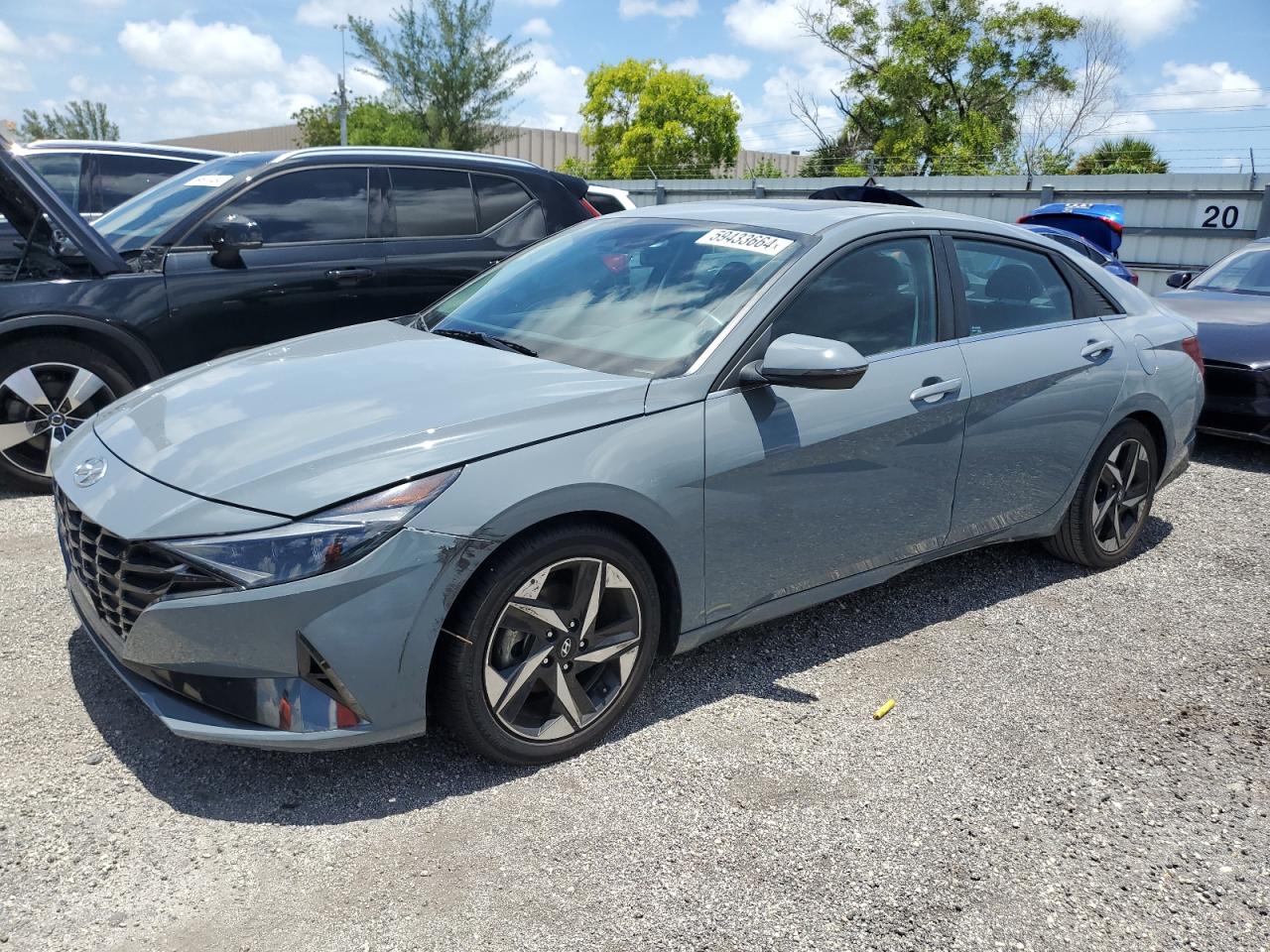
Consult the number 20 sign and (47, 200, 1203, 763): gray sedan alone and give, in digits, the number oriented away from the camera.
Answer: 0

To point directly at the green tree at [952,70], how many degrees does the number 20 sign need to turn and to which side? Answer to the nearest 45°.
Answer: approximately 180°

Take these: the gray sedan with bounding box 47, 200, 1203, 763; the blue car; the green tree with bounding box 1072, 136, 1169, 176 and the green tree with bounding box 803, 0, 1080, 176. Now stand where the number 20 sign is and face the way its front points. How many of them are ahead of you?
2

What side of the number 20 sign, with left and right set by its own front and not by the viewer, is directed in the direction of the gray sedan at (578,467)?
front

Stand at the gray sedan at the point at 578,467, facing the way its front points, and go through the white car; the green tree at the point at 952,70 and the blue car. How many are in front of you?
0

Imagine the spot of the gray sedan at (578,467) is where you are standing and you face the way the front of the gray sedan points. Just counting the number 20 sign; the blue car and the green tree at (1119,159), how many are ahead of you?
0

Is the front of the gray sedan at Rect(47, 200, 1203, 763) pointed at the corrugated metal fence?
no

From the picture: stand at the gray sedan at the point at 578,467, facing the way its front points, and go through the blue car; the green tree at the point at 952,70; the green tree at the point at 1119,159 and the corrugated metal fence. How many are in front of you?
0

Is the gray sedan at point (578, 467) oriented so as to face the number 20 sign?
no

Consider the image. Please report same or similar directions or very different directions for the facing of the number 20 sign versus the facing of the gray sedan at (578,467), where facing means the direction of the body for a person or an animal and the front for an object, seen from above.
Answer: same or similar directions

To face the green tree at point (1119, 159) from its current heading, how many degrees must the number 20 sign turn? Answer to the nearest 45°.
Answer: approximately 180°

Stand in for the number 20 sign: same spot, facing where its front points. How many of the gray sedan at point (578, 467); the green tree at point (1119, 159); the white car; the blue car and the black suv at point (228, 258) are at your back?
1

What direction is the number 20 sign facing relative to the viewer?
toward the camera

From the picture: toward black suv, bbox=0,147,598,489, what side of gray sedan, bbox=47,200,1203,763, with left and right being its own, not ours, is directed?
right

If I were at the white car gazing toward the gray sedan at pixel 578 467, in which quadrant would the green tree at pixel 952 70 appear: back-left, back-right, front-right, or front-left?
back-left
